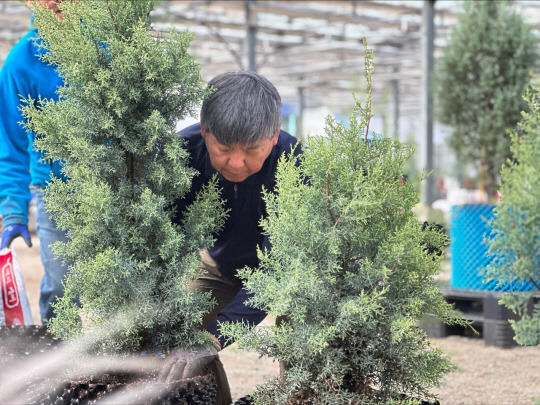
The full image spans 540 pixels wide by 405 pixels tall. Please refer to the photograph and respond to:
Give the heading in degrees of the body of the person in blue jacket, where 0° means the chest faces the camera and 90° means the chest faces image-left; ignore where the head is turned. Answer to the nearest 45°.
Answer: approximately 315°

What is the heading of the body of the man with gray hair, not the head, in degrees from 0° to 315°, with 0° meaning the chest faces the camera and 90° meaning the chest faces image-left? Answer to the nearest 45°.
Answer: approximately 0°

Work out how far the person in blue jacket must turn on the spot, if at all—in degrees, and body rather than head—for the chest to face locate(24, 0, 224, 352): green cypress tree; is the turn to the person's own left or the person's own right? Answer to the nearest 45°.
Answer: approximately 45° to the person's own right

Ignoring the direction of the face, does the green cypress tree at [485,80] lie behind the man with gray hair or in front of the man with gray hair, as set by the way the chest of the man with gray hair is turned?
behind

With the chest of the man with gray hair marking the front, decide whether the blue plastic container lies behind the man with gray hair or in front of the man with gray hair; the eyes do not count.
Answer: behind

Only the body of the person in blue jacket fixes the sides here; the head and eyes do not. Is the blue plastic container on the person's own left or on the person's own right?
on the person's own left

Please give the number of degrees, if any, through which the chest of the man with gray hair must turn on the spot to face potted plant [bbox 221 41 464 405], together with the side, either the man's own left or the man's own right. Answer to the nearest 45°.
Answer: approximately 45° to the man's own left

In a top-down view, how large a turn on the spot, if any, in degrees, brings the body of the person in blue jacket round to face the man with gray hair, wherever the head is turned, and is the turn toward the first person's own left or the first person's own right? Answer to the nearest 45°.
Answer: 0° — they already face them

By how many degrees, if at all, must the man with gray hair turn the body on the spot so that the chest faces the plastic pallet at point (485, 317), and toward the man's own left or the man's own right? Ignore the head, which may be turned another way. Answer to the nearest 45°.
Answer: approximately 135° to the man's own left

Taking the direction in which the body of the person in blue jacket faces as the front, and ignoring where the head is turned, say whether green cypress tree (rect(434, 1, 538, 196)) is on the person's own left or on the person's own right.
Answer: on the person's own left
